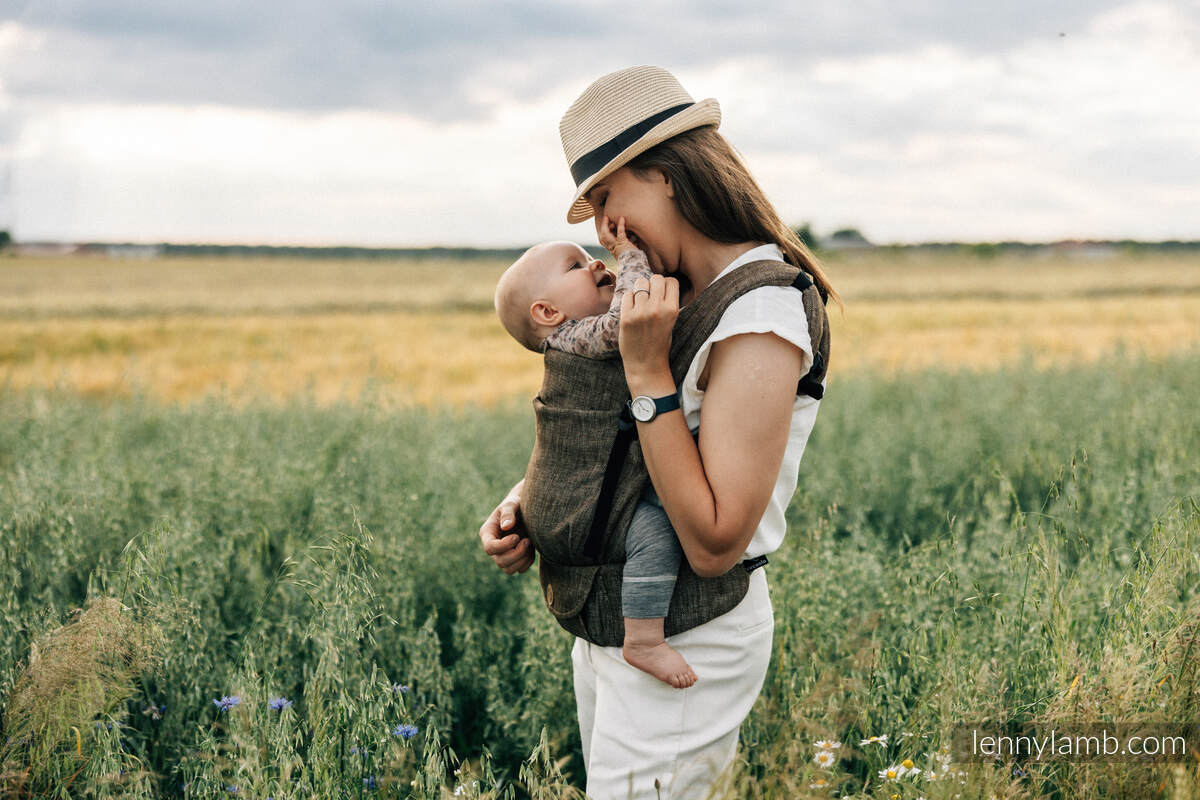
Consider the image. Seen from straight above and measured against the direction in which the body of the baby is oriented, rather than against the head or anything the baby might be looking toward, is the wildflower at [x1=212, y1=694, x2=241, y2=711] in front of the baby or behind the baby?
behind

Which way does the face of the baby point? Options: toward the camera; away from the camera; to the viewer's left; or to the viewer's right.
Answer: to the viewer's right

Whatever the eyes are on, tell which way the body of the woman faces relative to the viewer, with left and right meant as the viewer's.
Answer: facing to the left of the viewer

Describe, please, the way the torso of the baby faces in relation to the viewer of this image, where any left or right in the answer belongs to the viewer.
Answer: facing to the right of the viewer
